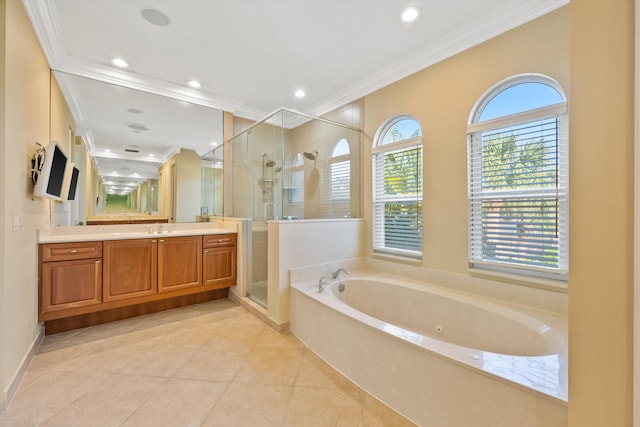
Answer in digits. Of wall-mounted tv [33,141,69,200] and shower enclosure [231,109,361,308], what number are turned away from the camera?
0

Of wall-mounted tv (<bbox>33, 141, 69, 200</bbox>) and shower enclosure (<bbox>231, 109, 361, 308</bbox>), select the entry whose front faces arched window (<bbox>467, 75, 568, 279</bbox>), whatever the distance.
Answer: the wall-mounted tv

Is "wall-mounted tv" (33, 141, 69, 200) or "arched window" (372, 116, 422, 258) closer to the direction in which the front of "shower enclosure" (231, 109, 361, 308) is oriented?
the wall-mounted tv

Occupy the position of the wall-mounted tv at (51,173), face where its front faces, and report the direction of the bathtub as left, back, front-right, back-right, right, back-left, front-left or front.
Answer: front

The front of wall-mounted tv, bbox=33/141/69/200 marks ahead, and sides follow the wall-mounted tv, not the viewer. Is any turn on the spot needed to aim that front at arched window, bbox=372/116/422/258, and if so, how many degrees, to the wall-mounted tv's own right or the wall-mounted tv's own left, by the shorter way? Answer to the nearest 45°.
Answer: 0° — it already faces it

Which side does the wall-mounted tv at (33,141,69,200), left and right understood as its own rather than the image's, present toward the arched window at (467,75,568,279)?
front

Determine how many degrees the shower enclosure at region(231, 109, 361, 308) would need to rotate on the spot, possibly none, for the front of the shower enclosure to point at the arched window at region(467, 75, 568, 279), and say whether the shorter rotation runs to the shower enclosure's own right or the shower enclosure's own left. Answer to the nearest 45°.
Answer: approximately 90° to the shower enclosure's own left

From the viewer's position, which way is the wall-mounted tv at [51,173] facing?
facing the viewer and to the right of the viewer

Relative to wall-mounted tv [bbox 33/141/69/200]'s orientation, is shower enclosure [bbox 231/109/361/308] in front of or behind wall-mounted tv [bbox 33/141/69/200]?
in front

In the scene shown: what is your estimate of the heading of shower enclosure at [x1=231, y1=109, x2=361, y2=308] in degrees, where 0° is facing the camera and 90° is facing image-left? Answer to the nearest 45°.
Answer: approximately 45°

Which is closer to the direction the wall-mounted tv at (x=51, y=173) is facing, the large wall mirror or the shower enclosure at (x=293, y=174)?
the shower enclosure
